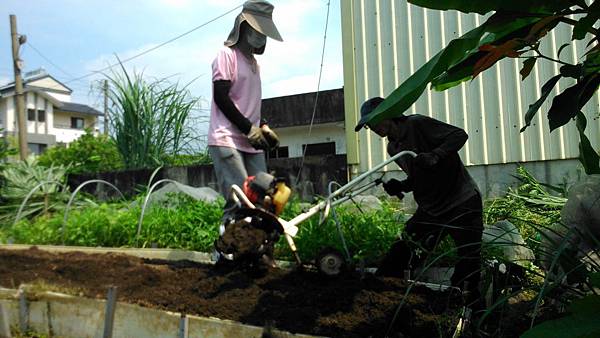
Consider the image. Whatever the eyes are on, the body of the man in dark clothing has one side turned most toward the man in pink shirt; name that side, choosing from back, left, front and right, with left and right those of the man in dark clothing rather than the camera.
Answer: front

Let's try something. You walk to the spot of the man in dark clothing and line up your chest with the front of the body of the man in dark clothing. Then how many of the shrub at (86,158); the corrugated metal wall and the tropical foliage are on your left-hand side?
1

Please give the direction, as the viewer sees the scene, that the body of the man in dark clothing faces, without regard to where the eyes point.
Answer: to the viewer's left

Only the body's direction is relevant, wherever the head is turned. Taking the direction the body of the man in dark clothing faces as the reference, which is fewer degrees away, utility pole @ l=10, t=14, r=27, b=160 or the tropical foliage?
the utility pole

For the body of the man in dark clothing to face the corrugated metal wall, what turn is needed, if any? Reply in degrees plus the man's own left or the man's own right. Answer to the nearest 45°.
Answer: approximately 90° to the man's own right

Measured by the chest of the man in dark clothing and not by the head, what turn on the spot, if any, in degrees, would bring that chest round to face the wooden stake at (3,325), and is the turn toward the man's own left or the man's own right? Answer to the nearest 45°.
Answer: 0° — they already face it

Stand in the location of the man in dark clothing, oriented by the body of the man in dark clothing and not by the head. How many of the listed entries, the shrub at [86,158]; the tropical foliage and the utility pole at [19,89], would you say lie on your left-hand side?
1

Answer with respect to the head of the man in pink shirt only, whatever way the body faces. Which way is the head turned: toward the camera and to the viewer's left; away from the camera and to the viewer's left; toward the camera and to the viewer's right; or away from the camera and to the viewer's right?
toward the camera and to the viewer's right

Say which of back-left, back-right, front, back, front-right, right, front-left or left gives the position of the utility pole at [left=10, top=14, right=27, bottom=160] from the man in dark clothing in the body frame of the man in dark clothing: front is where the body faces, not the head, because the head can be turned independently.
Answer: front-right

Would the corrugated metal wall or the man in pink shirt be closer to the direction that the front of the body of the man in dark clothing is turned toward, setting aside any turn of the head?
the man in pink shirt

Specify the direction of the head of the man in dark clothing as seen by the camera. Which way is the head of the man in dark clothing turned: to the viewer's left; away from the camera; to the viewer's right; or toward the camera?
to the viewer's left

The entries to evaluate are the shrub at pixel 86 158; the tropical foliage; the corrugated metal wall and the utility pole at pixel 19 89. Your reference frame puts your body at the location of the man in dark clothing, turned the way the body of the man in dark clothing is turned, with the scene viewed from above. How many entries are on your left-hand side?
1

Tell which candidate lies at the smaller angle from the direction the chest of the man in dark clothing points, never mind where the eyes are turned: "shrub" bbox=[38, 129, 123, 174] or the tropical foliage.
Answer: the shrub

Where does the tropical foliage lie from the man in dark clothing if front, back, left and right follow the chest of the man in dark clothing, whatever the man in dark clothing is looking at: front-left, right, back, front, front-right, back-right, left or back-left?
left
